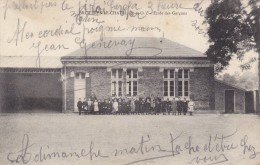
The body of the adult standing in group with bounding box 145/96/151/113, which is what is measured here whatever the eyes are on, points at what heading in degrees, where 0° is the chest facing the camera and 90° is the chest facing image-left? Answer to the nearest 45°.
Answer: approximately 0°

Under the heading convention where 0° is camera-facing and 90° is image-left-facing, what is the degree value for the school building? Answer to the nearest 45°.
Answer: approximately 0°

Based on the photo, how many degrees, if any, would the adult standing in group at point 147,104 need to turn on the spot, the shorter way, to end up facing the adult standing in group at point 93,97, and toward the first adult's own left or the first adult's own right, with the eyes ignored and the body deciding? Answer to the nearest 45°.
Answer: approximately 45° to the first adult's own right
